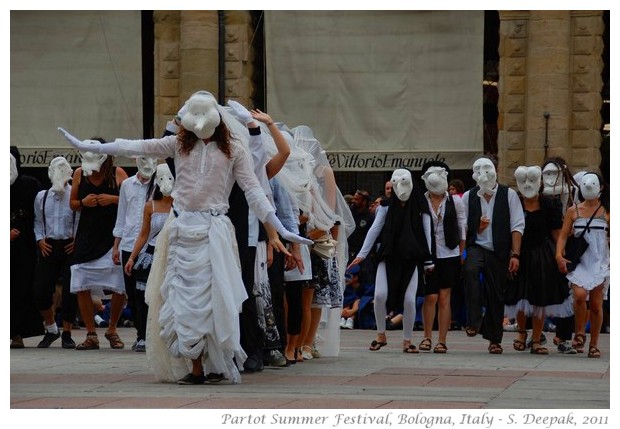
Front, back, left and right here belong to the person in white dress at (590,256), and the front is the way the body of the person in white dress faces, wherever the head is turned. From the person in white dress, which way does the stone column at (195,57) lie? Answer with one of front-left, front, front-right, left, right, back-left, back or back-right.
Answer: back-right

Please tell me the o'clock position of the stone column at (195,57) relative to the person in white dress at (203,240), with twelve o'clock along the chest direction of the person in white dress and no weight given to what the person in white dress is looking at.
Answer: The stone column is roughly at 6 o'clock from the person in white dress.

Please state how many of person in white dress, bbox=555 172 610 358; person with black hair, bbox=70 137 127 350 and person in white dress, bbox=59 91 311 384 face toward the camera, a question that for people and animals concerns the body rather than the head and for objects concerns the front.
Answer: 3

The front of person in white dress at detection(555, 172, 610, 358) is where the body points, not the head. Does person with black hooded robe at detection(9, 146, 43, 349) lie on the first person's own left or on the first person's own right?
on the first person's own right

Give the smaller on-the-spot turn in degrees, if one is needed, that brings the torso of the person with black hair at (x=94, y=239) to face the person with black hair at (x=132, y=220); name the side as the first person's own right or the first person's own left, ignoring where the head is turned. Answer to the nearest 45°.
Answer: approximately 45° to the first person's own left

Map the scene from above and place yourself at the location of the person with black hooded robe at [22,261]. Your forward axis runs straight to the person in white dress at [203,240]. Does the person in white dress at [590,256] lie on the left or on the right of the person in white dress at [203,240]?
left

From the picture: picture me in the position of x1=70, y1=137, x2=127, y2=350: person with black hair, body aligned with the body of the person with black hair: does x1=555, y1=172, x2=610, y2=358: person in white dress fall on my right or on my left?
on my left

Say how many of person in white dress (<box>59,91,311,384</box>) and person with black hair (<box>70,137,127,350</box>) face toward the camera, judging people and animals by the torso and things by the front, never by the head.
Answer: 2

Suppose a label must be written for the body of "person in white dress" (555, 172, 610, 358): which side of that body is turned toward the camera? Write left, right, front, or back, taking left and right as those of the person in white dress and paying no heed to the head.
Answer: front

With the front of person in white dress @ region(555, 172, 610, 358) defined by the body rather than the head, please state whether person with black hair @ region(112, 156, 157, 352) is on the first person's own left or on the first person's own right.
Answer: on the first person's own right

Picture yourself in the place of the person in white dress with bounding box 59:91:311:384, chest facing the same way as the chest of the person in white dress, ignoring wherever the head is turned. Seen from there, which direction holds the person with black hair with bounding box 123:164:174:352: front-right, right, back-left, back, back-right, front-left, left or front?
back

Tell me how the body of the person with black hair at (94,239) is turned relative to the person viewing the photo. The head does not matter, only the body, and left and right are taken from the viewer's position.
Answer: facing the viewer
